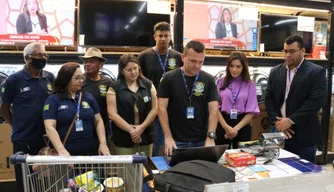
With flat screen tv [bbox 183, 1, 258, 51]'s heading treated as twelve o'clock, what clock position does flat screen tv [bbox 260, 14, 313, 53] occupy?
flat screen tv [bbox 260, 14, 313, 53] is roughly at 8 o'clock from flat screen tv [bbox 183, 1, 258, 51].

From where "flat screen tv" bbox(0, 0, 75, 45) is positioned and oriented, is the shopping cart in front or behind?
in front

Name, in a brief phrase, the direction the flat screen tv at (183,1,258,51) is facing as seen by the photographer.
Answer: facing the viewer

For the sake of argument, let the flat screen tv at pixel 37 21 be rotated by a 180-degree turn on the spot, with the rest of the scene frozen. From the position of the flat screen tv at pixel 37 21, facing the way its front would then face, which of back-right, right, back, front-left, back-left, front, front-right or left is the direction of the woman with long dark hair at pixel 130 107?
back-right

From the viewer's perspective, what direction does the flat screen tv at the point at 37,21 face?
toward the camera

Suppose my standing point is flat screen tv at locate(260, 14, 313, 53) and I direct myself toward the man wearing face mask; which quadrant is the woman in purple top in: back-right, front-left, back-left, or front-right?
front-left

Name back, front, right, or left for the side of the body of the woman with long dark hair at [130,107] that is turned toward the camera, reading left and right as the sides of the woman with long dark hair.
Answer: front

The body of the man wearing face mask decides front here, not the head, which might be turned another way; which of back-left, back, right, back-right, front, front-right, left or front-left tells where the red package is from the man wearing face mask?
front

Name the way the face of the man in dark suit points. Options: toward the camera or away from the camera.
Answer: toward the camera

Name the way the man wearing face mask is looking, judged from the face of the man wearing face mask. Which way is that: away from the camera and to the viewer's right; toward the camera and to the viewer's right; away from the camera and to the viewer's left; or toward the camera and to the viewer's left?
toward the camera and to the viewer's right

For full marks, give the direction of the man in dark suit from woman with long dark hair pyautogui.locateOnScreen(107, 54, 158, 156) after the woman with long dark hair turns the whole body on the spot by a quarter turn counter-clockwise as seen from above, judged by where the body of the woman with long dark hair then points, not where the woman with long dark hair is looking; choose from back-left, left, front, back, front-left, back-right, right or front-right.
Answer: front
